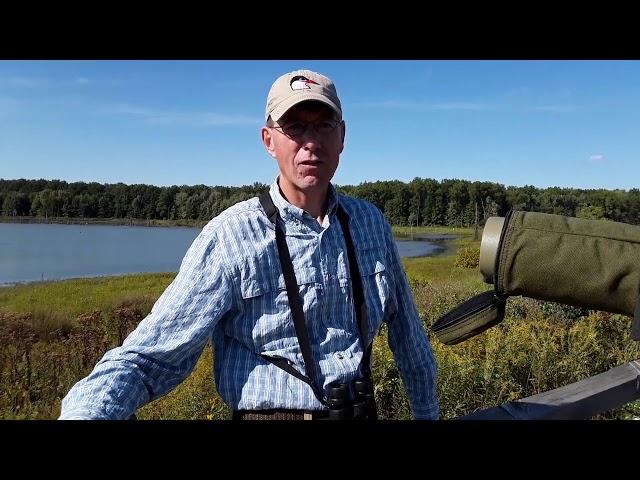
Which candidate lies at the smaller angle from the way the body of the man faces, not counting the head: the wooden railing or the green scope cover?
the green scope cover

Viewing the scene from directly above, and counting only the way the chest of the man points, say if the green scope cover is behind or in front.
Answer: in front

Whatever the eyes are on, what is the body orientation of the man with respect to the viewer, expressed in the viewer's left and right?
facing the viewer and to the right of the viewer

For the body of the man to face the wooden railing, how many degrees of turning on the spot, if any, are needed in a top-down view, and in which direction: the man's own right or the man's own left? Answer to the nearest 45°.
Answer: approximately 45° to the man's own left
